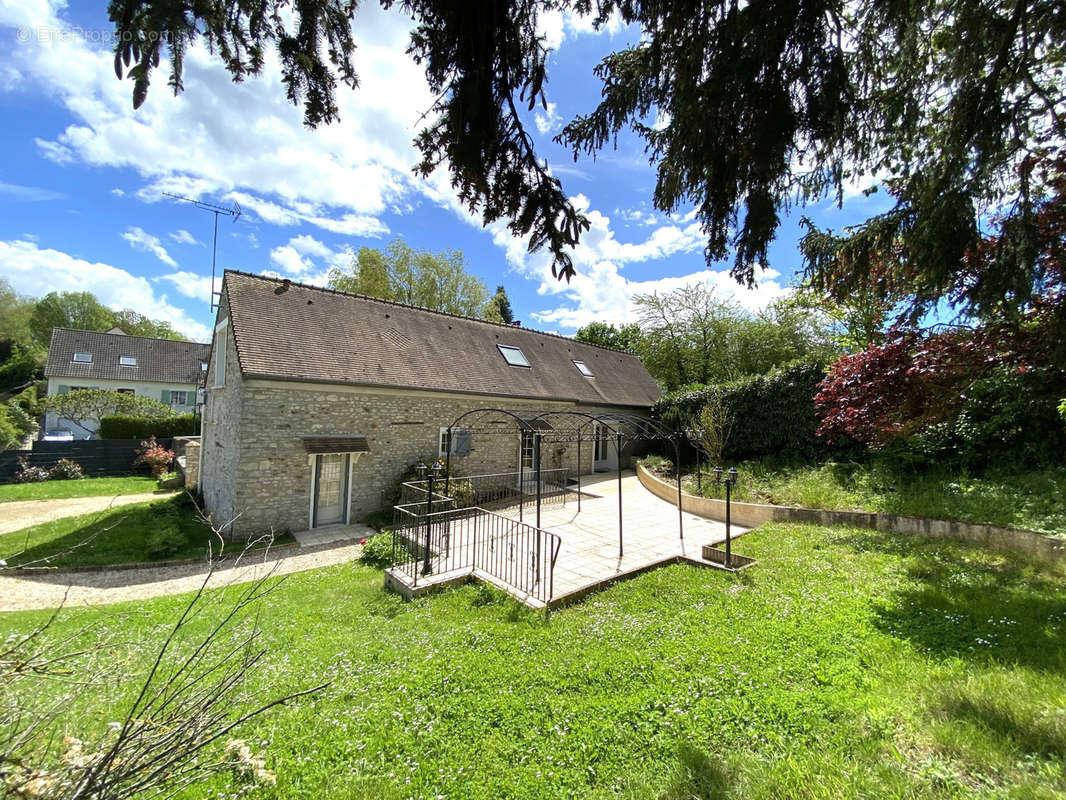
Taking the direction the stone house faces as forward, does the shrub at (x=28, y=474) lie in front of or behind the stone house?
behind

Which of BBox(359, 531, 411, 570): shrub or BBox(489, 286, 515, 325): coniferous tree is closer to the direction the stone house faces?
the shrub

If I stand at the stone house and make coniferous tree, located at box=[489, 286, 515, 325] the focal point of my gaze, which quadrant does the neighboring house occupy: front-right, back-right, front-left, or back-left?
front-left

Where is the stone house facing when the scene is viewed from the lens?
facing the viewer and to the right of the viewer

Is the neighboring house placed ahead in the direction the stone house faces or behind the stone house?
behind

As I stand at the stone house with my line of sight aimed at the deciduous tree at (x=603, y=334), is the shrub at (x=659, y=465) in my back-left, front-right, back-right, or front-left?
front-right

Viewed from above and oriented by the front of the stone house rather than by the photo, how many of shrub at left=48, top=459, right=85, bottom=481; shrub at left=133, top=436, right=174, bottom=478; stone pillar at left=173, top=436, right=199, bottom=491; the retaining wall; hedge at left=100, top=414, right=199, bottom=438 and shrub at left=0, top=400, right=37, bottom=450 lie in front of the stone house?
1

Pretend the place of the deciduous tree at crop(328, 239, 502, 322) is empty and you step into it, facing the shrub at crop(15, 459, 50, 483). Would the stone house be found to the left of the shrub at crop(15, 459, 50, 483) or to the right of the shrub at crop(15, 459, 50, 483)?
left

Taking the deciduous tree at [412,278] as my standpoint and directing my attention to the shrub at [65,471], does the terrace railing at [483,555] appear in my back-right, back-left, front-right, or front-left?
front-left

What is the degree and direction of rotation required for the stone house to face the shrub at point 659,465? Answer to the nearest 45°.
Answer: approximately 45° to its left

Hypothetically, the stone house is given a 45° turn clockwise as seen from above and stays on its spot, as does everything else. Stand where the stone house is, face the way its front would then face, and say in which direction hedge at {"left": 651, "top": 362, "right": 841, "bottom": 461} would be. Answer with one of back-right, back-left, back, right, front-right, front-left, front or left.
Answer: left

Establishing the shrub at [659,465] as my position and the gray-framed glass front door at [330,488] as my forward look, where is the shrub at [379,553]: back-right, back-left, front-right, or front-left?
front-left

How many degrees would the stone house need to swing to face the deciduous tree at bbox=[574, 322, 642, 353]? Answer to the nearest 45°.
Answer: approximately 90° to its left

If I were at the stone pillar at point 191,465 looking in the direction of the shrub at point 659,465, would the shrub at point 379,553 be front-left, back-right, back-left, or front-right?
front-right
